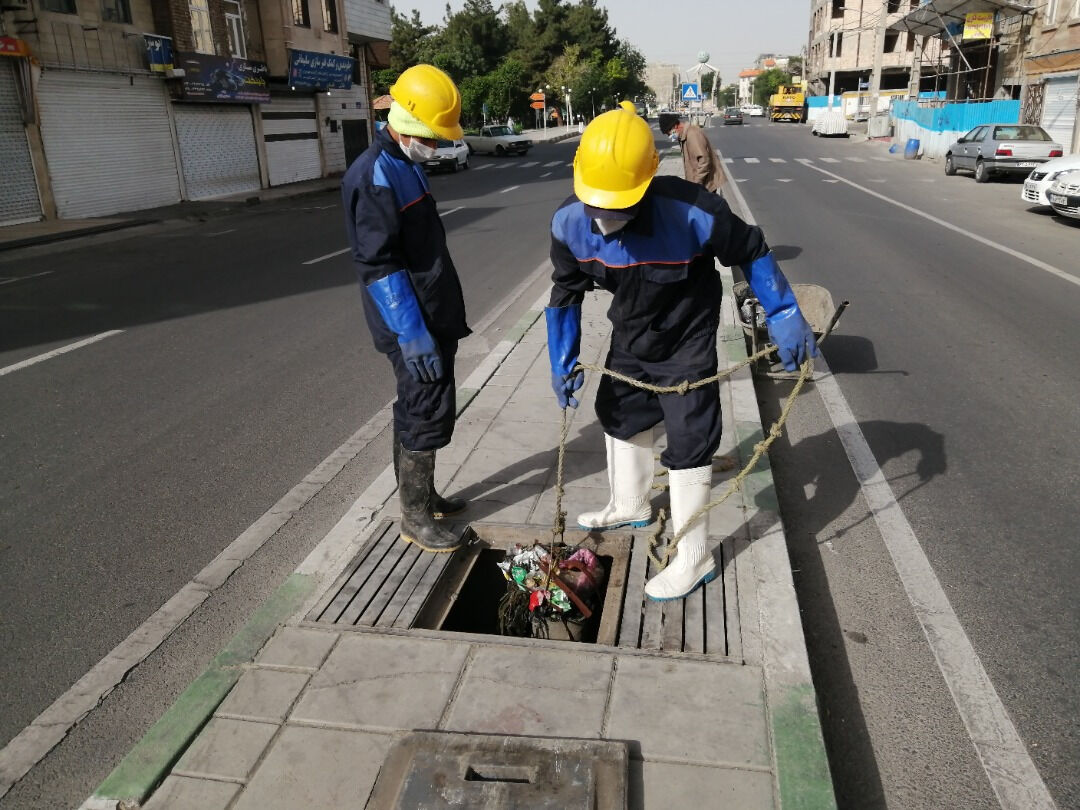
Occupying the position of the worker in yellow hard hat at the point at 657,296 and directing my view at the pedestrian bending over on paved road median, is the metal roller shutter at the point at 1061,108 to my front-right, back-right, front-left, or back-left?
front-right

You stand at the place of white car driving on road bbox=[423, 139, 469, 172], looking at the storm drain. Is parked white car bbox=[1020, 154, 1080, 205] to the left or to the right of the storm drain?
left

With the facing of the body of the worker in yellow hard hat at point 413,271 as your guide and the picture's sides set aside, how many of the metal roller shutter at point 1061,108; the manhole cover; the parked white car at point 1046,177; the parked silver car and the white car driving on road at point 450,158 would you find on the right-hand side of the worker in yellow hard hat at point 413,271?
1

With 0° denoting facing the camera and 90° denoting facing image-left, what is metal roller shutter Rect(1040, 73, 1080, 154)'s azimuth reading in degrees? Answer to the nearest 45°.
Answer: approximately 45°

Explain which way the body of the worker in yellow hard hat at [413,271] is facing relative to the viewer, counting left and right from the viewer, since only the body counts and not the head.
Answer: facing to the right of the viewer

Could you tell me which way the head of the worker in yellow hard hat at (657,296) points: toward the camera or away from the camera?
toward the camera

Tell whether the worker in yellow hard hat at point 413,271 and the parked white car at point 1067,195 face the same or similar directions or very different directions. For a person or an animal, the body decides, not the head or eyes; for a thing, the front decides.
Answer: very different directions

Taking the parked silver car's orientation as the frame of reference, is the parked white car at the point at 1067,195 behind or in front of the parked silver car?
behind

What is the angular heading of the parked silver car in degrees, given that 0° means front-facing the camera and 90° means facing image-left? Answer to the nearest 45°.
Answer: approximately 135°

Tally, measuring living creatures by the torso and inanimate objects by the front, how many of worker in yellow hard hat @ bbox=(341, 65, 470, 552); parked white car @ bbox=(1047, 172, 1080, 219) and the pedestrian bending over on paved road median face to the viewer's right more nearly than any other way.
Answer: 1
